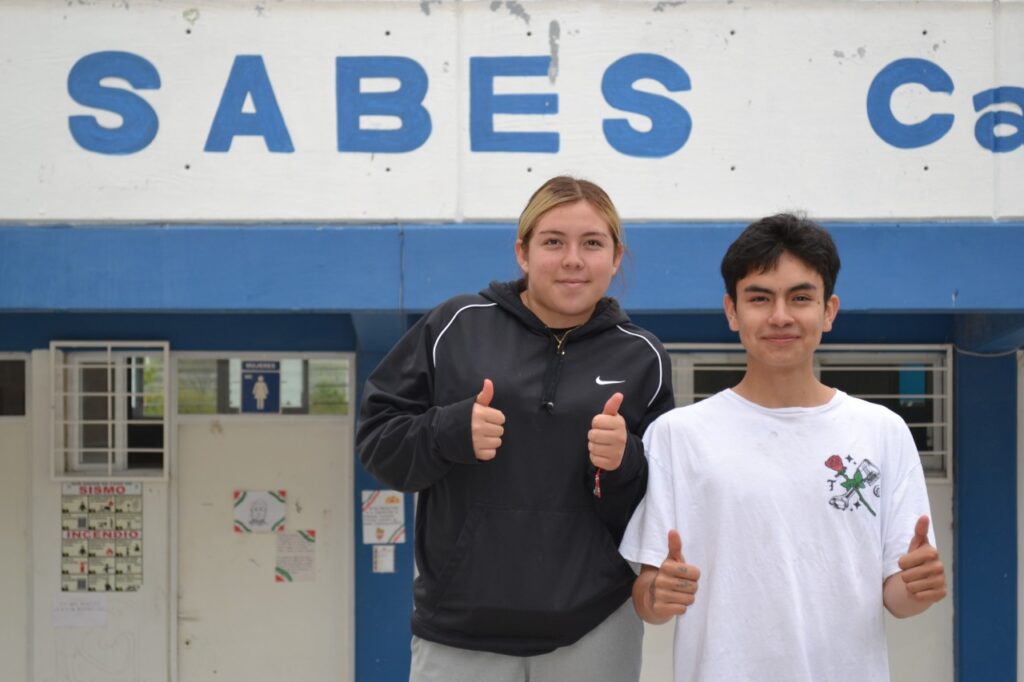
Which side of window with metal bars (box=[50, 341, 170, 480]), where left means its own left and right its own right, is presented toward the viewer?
front

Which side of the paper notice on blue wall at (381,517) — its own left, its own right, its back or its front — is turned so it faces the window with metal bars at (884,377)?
left

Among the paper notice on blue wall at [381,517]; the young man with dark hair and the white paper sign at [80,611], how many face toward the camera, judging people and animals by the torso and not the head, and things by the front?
3

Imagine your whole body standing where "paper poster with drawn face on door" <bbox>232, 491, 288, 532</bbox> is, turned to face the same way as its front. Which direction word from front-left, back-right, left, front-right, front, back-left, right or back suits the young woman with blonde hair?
front

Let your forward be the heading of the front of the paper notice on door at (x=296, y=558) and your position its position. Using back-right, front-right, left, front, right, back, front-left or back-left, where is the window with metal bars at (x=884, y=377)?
left

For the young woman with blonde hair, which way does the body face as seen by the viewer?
toward the camera

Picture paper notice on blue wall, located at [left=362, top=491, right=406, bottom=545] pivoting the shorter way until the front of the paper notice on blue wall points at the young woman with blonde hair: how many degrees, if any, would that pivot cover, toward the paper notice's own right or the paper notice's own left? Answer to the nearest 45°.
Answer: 0° — it already faces them

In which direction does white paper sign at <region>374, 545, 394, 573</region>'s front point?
toward the camera

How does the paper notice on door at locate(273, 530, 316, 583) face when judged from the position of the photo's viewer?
facing the viewer

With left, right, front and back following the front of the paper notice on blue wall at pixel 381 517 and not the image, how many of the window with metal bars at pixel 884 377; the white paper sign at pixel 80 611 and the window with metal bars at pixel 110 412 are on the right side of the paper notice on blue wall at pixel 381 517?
2

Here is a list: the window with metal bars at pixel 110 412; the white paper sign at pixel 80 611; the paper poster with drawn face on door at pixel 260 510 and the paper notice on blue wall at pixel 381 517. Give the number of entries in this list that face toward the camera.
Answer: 4

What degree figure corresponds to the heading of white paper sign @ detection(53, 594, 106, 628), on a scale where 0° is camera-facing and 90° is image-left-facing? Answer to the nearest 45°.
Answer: approximately 0°

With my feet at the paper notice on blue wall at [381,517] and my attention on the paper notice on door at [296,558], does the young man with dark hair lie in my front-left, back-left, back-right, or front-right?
back-left
